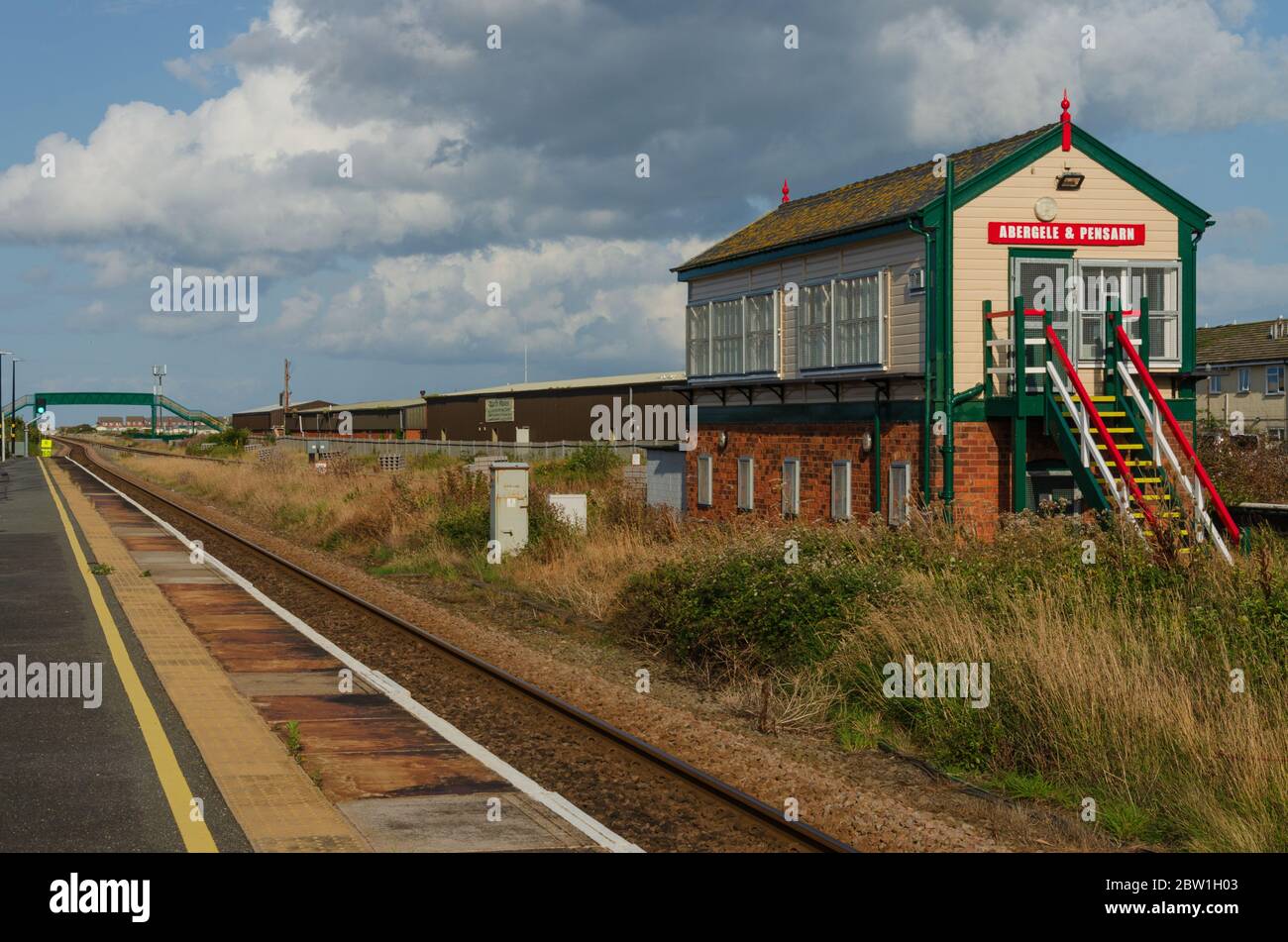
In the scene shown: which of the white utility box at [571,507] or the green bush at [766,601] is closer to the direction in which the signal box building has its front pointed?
the green bush

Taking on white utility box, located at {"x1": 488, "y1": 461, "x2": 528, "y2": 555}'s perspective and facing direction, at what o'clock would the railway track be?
The railway track is roughly at 12 o'clock from the white utility box.

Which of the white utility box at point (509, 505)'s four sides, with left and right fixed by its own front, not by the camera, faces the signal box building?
left

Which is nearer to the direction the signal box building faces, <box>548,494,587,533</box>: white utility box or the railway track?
the railway track

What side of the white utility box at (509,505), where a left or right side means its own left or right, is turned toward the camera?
front
